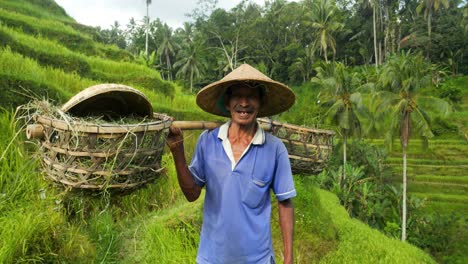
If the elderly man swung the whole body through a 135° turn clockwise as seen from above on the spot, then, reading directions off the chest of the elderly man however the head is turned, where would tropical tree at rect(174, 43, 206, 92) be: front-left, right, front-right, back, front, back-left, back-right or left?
front-right

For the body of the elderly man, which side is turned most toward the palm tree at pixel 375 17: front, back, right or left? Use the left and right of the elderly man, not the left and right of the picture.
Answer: back

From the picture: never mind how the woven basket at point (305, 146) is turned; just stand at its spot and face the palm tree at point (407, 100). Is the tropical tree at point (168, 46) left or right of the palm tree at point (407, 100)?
left

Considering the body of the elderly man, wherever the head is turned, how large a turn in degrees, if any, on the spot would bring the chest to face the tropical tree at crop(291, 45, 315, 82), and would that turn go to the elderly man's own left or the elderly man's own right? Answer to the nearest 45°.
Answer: approximately 180°

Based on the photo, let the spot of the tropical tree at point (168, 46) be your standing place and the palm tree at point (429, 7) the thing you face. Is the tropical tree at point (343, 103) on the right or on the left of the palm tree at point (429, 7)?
right

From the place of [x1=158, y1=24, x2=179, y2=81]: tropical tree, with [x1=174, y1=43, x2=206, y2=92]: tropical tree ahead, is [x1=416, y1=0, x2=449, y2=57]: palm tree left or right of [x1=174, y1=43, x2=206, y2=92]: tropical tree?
left

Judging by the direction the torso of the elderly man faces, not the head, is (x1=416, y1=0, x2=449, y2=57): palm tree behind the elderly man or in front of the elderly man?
behind

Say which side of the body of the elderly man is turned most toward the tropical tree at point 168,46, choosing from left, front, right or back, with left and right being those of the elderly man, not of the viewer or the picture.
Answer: back

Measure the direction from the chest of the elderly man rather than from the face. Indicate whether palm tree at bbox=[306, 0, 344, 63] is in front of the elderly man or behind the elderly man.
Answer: behind

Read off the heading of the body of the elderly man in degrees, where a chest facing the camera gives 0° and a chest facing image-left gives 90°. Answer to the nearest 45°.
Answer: approximately 0°
